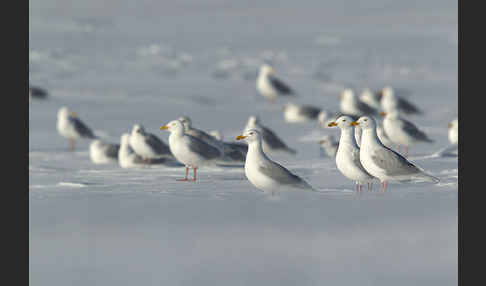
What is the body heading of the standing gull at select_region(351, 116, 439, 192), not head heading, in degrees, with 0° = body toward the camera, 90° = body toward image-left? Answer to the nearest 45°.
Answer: approximately 90°

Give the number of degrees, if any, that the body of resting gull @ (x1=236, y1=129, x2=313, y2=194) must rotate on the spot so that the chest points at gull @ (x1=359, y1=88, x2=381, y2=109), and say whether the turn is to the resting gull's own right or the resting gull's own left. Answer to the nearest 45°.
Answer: approximately 90° to the resting gull's own right

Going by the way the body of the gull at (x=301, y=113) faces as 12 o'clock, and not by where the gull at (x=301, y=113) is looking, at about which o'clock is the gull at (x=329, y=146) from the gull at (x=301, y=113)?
the gull at (x=329, y=146) is roughly at 9 o'clock from the gull at (x=301, y=113).

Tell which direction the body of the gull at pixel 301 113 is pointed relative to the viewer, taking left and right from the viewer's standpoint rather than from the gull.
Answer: facing to the left of the viewer

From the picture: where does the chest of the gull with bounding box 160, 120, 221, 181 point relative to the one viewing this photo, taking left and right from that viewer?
facing to the left of the viewer

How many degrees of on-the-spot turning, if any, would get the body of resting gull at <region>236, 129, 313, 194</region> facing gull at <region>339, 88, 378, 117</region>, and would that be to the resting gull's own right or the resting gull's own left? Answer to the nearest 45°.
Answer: approximately 90° to the resting gull's own right

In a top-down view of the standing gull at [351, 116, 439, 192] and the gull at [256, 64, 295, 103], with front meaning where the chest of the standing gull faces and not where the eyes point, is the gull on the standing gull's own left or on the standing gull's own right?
on the standing gull's own right

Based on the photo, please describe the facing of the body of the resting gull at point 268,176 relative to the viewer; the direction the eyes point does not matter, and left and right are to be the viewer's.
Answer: facing to the left of the viewer

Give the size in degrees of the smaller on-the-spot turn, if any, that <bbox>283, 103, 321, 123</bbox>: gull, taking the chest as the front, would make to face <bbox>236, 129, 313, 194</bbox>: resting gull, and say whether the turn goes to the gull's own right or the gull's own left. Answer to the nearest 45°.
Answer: approximately 90° to the gull's own left

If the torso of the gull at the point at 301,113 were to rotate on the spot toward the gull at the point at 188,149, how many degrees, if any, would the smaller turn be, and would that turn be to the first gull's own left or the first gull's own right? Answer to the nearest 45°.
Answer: approximately 90° to the first gull's own left
